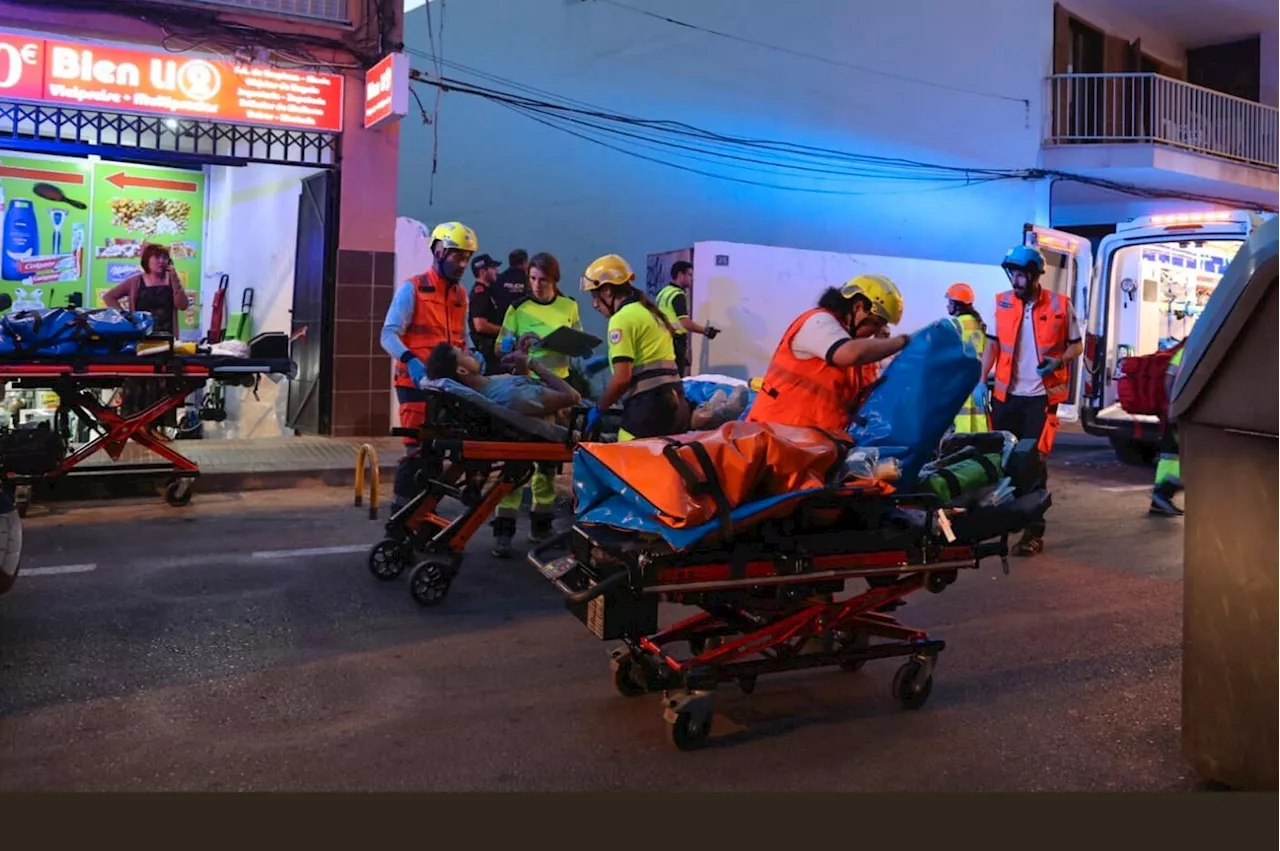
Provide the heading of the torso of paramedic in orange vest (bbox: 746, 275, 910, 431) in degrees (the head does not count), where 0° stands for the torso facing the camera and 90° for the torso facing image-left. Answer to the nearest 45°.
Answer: approximately 270°

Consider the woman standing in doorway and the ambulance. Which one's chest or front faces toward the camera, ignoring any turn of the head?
the woman standing in doorway

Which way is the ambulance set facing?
away from the camera

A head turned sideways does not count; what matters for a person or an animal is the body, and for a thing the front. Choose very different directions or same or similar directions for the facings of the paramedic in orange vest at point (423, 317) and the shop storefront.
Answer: same or similar directions

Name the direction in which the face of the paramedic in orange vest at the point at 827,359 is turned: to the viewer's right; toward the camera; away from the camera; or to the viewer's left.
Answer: to the viewer's right

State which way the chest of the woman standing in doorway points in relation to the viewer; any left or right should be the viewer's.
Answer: facing the viewer

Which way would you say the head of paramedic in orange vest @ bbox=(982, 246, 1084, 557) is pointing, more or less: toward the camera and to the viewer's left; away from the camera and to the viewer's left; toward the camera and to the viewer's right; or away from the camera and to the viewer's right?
toward the camera and to the viewer's left

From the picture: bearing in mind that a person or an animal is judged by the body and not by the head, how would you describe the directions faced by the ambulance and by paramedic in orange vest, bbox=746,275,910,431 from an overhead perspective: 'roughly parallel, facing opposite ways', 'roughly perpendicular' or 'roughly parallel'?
roughly perpendicular

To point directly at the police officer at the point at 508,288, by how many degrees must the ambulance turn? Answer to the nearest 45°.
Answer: approximately 135° to its left

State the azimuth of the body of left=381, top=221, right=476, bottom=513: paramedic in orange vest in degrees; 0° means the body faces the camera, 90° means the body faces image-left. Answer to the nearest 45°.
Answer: approximately 315°

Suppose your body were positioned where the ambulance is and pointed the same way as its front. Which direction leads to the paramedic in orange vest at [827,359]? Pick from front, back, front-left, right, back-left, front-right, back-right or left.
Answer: back

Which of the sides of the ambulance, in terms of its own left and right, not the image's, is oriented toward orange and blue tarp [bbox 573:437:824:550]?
back

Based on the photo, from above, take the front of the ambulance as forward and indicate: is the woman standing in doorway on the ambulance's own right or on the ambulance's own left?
on the ambulance's own left
